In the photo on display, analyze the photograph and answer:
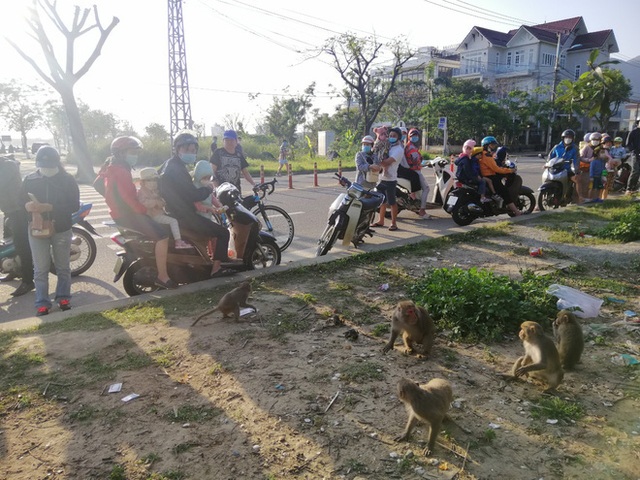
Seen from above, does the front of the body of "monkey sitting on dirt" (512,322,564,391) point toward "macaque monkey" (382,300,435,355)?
yes

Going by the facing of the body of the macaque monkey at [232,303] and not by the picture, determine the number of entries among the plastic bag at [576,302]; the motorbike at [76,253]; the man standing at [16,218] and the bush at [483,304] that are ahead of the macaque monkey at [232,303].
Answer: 2

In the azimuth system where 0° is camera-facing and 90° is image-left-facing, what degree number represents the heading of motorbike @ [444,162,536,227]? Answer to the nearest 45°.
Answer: approximately 225°

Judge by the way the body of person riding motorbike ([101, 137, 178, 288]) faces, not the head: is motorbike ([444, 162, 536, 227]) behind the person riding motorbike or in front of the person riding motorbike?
in front

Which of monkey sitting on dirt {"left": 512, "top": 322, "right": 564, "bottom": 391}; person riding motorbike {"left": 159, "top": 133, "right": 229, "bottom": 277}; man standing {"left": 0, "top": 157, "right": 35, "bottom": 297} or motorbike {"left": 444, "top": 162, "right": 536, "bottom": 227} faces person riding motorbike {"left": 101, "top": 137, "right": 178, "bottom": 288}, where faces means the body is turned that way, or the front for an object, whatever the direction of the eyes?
the monkey sitting on dirt

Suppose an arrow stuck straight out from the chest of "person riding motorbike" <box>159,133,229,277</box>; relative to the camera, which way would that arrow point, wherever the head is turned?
to the viewer's right

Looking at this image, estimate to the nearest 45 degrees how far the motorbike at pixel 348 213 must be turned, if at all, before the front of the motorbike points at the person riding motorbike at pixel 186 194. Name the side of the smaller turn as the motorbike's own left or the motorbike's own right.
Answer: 0° — it already faces them

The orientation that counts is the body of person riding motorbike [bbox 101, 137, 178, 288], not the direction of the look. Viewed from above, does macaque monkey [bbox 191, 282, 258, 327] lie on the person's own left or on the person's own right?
on the person's own right

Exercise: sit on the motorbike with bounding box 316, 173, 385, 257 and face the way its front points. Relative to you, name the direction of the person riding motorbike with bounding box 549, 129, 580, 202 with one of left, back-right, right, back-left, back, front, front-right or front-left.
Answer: back

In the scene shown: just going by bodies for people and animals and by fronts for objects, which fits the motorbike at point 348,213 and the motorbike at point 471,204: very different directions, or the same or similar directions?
very different directions
